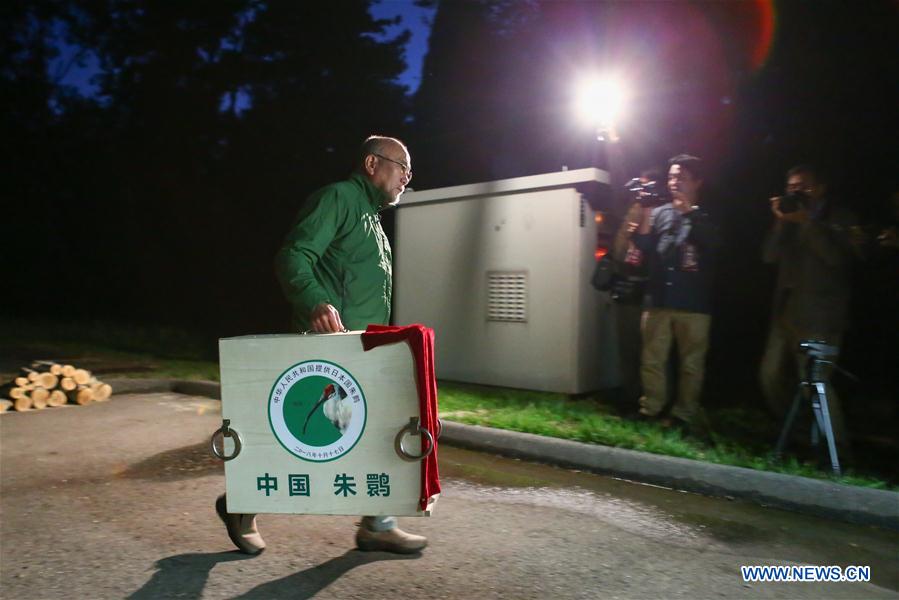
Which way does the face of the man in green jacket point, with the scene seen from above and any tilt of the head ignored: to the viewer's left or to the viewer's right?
to the viewer's right

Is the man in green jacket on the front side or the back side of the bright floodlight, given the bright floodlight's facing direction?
on the front side

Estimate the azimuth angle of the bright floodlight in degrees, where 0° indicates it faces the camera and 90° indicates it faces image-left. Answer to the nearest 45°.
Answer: approximately 0°

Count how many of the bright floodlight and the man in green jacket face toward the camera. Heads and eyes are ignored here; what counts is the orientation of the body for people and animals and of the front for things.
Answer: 1

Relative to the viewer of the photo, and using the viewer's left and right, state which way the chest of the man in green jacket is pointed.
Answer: facing to the right of the viewer

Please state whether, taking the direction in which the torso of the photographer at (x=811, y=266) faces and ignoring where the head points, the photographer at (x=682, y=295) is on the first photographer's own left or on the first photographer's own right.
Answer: on the first photographer's own right

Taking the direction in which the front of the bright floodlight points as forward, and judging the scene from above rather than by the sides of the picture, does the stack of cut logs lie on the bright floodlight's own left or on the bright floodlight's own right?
on the bright floodlight's own right

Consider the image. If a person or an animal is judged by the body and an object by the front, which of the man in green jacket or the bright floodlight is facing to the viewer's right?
the man in green jacket

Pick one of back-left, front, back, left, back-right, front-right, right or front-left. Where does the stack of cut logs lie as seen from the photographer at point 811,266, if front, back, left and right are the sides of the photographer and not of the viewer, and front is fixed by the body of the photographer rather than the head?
front-right

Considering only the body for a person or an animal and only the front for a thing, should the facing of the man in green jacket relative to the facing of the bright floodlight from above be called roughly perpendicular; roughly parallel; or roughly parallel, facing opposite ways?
roughly perpendicular
